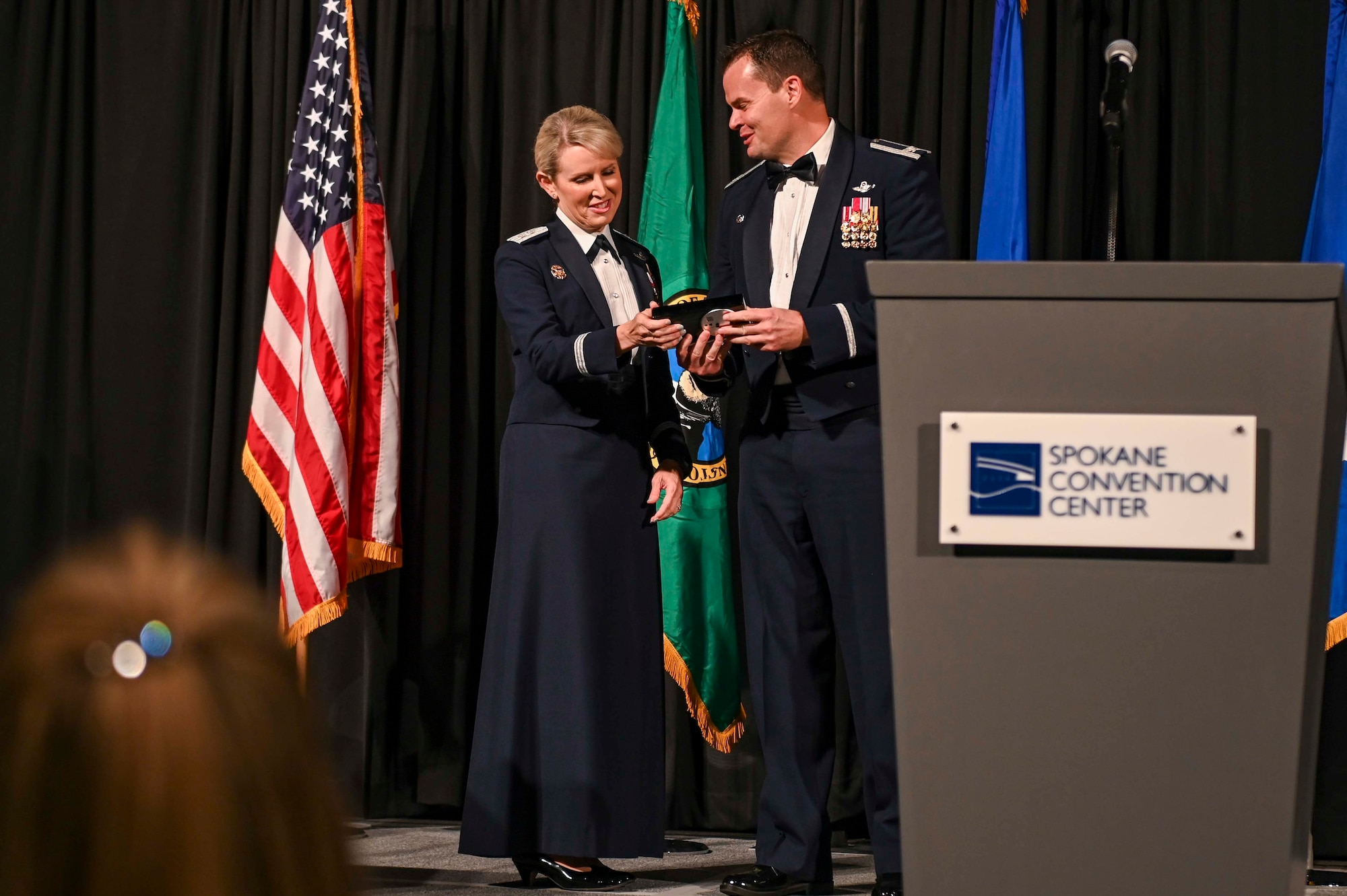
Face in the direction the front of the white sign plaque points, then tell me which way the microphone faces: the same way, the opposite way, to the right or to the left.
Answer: the opposite way

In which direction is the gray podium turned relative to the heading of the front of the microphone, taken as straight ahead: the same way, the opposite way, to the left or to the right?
the opposite way

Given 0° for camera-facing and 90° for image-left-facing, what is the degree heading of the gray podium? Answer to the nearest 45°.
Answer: approximately 0°

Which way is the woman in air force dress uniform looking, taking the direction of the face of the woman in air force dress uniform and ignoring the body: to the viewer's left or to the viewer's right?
to the viewer's right

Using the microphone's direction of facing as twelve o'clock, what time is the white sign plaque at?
The white sign plaque is roughly at 6 o'clock from the microphone.

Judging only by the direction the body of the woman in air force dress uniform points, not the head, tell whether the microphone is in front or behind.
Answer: in front

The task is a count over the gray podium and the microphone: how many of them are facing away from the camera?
1

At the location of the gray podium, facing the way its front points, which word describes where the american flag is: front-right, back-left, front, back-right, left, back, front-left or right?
back-right

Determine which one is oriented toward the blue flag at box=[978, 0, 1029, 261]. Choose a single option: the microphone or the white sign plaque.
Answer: the microphone

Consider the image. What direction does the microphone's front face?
away from the camera

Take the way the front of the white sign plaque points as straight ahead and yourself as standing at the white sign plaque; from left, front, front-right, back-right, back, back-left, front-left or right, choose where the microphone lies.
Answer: back
